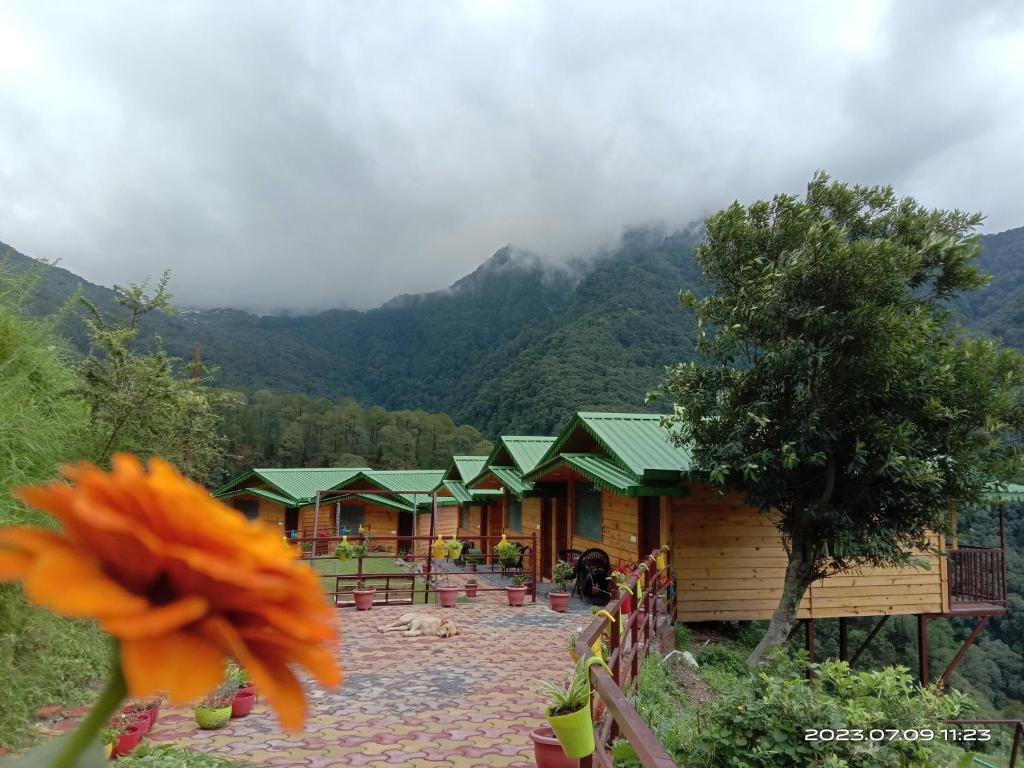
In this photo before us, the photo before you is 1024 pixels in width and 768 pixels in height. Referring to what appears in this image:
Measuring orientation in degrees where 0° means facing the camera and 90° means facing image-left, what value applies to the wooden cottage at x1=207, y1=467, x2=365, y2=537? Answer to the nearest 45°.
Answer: approximately 45°

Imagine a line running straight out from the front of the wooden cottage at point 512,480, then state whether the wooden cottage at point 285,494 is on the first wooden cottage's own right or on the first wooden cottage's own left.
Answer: on the first wooden cottage's own right

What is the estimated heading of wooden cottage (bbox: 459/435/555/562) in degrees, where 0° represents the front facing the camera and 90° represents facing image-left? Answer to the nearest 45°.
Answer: approximately 45°

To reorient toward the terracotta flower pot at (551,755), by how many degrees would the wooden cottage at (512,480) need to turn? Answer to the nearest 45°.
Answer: approximately 45° to its left

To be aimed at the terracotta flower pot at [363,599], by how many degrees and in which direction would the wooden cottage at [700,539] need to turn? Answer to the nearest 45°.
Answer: approximately 45° to its right

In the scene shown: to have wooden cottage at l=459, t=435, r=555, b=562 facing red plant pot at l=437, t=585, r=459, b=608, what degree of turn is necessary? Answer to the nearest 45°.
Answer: approximately 45° to its left
